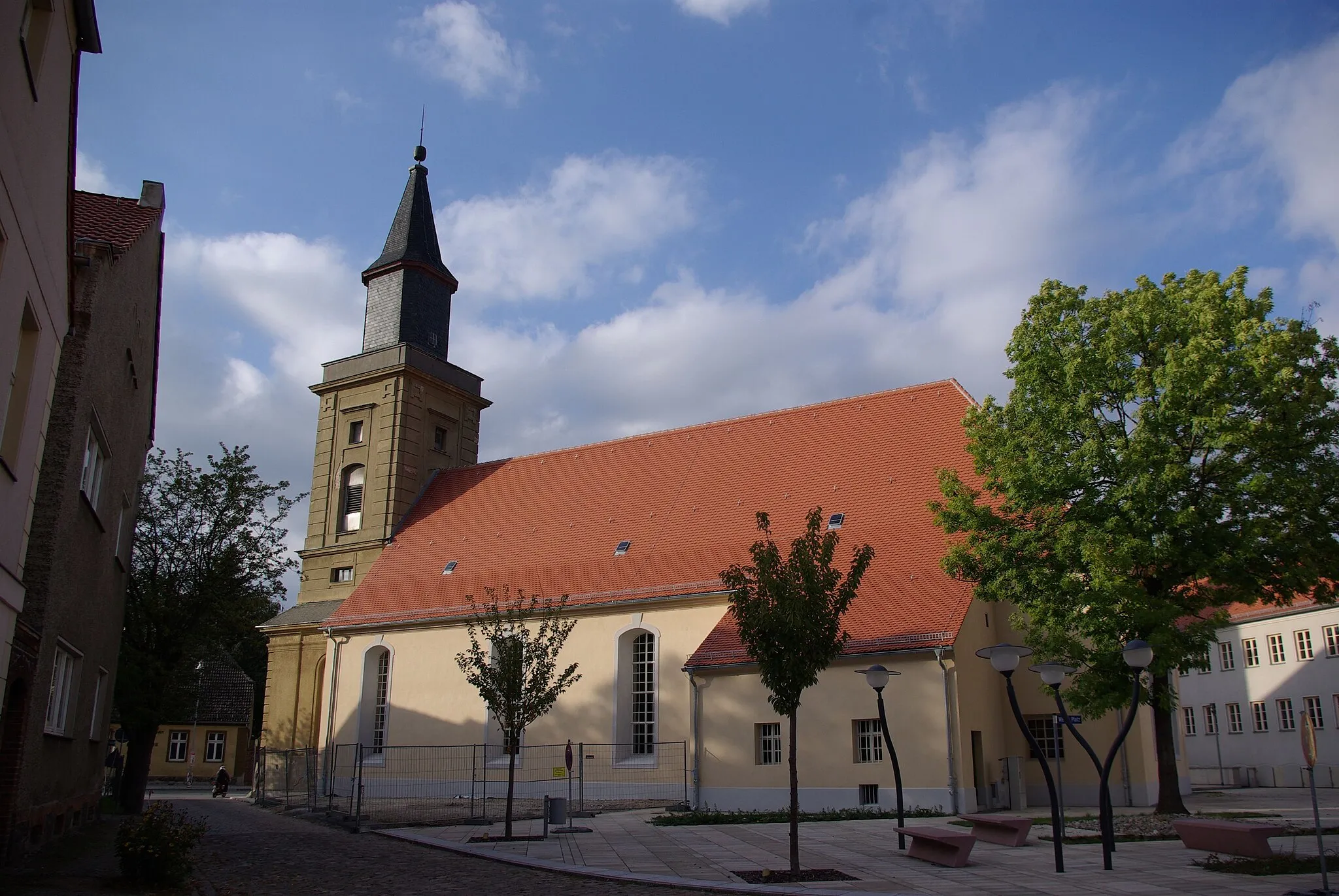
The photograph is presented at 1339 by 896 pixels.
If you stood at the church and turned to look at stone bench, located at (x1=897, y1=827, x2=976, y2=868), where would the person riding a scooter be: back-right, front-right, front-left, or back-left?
back-right

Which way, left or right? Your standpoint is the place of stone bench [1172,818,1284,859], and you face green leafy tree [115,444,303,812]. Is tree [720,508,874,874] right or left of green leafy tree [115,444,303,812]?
left

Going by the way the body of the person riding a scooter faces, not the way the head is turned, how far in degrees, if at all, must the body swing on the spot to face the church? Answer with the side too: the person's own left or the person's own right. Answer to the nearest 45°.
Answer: approximately 90° to the person's own right

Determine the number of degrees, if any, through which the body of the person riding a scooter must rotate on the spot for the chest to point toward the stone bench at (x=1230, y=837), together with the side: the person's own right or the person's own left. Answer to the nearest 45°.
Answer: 0° — they already face it

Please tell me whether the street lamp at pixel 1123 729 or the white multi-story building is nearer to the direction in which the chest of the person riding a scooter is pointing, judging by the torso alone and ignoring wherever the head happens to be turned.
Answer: the street lamp

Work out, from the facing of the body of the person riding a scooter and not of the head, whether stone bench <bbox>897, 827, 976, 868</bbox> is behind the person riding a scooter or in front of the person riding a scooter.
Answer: behind

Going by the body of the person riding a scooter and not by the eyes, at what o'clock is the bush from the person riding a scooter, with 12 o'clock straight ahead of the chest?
The bush is roughly at 12 o'clock from the person riding a scooter.
